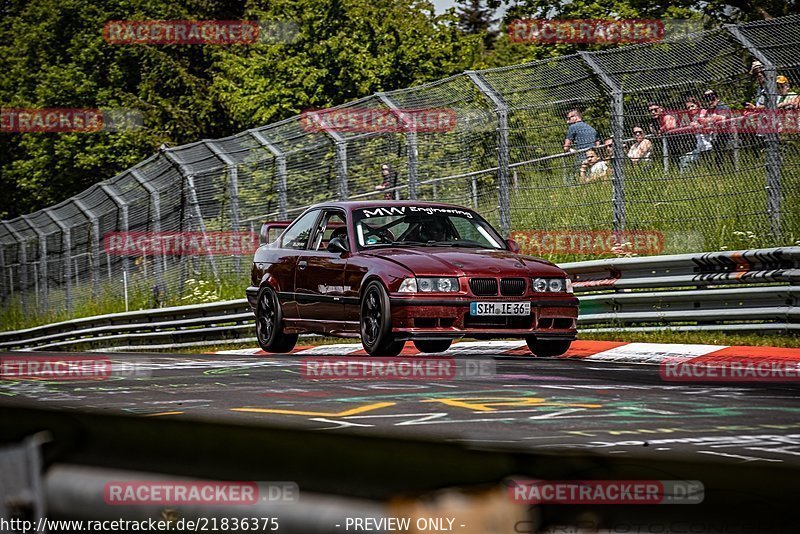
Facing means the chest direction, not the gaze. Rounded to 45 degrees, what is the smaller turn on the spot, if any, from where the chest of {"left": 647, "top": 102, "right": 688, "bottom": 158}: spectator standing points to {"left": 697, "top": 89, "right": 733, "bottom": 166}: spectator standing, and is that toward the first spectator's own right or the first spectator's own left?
approximately 90° to the first spectator's own left

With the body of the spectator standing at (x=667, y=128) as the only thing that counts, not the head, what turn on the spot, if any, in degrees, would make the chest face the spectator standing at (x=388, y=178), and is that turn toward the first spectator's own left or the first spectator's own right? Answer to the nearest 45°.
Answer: approximately 90° to the first spectator's own right

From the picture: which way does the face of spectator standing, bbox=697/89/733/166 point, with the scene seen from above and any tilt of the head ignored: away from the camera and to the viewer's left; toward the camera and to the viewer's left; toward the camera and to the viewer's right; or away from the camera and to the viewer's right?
toward the camera and to the viewer's left

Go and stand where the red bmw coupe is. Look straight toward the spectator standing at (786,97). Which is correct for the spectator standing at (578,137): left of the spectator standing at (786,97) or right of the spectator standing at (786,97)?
left

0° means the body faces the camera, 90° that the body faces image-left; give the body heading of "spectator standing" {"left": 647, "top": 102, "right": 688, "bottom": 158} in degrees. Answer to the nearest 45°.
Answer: approximately 45°

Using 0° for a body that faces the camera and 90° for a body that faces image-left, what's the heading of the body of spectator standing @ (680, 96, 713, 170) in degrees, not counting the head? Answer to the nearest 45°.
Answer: approximately 45°

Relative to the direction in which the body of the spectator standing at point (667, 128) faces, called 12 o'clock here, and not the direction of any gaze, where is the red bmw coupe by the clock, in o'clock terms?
The red bmw coupe is roughly at 12 o'clock from the spectator standing.

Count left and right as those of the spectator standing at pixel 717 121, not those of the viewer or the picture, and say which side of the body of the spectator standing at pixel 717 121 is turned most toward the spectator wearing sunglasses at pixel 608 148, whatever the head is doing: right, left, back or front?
right

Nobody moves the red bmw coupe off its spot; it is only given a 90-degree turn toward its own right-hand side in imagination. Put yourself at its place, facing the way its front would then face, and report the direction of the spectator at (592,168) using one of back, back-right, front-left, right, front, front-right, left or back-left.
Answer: back
